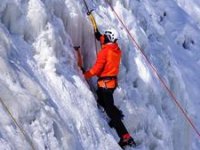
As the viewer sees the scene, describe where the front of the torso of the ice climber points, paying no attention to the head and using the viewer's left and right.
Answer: facing away from the viewer and to the left of the viewer
